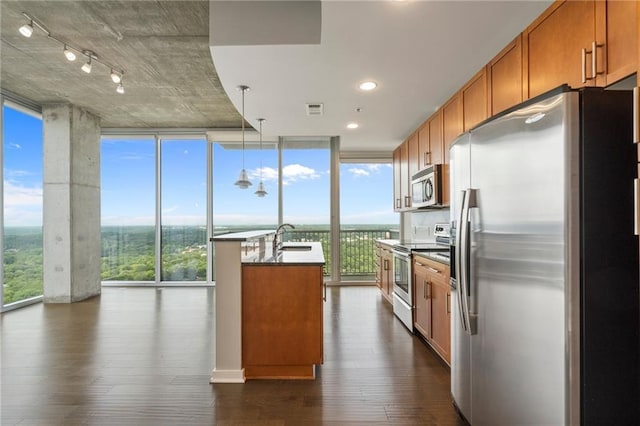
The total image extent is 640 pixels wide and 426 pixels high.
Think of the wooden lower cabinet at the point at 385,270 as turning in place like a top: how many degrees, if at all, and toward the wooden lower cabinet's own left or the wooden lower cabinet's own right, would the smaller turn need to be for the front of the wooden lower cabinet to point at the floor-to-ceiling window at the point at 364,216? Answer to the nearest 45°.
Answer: approximately 90° to the wooden lower cabinet's own right

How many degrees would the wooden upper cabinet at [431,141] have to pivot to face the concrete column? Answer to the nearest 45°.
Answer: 0° — it already faces it

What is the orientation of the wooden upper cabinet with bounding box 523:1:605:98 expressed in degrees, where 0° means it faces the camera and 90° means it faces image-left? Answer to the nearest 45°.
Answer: approximately 45°

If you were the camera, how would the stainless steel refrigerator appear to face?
facing the viewer and to the left of the viewer

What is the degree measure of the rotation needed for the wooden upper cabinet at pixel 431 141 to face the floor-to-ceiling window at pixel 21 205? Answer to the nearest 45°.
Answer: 0° — it already faces it

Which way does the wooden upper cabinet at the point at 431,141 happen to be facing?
to the viewer's left

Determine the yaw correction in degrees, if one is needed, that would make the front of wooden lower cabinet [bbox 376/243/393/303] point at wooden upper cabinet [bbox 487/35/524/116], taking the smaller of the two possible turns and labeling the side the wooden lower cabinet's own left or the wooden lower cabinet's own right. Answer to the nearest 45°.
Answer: approximately 90° to the wooden lower cabinet's own left

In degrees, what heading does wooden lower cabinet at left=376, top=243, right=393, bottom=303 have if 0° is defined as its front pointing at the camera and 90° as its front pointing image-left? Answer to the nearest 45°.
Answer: approximately 90°

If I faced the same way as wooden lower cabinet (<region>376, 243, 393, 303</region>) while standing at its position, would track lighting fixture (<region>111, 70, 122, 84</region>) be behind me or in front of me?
in front

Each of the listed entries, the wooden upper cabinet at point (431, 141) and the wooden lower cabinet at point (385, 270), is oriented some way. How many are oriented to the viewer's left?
2

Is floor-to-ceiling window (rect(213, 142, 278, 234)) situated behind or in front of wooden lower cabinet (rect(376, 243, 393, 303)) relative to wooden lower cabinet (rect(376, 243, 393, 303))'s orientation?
in front
